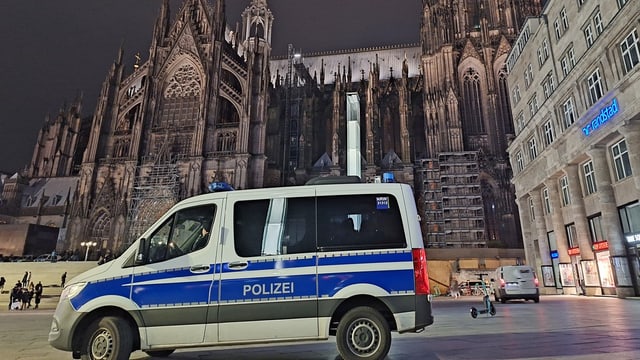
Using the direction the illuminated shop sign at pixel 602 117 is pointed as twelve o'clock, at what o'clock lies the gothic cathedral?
The gothic cathedral is roughly at 2 o'clock from the illuminated shop sign.

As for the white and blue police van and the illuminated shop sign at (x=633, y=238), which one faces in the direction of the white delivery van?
the illuminated shop sign

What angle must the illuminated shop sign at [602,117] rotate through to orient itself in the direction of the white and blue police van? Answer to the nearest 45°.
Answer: approximately 45° to its left

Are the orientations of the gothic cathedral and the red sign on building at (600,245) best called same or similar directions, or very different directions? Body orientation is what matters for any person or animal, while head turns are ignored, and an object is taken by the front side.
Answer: very different directions

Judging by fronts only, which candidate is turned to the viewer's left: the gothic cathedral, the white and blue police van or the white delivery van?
the white and blue police van

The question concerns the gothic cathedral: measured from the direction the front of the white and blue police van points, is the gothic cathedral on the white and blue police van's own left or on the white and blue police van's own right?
on the white and blue police van's own right

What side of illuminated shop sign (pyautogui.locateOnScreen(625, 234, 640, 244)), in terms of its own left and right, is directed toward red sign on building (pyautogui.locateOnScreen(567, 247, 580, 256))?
right

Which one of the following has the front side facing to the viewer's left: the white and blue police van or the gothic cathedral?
the white and blue police van
